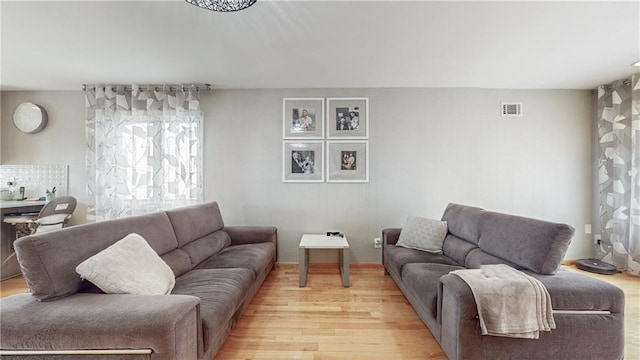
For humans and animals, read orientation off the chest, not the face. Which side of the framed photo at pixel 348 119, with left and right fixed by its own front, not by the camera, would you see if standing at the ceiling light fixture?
front

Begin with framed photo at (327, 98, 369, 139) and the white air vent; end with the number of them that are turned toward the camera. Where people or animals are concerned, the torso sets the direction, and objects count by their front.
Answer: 2

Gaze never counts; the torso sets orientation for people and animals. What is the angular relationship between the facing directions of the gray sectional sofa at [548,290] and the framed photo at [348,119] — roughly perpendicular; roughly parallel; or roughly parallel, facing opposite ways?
roughly perpendicular

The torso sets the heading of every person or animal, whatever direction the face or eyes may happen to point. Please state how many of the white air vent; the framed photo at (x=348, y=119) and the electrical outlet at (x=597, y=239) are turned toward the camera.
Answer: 3

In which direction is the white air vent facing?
toward the camera

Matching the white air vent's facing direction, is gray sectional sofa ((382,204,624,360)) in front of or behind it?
in front

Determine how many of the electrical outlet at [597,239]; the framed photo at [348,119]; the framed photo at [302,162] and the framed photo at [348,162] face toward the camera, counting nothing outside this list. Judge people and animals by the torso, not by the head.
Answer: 4

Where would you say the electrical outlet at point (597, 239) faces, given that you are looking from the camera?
facing the viewer

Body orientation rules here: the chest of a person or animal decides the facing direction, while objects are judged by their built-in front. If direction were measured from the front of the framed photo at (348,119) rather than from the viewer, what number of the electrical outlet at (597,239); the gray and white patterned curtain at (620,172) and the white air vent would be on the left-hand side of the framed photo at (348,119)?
3

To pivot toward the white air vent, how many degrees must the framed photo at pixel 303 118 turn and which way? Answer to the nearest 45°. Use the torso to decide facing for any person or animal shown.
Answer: approximately 90° to its left
